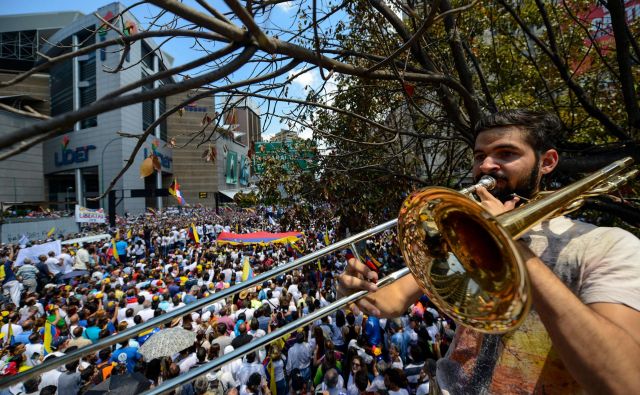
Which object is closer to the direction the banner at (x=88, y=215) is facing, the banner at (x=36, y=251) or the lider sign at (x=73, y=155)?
the banner

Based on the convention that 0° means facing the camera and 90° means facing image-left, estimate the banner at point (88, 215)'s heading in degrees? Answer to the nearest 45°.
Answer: approximately 0°

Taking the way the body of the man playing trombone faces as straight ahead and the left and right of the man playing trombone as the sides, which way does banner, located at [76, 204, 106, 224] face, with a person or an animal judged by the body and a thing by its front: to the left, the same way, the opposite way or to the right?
to the left

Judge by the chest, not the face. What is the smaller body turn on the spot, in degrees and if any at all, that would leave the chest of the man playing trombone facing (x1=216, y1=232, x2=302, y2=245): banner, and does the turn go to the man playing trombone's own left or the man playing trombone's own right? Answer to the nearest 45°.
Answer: approximately 90° to the man playing trombone's own right

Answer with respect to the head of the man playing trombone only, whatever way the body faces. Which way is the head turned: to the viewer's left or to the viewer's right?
to the viewer's left

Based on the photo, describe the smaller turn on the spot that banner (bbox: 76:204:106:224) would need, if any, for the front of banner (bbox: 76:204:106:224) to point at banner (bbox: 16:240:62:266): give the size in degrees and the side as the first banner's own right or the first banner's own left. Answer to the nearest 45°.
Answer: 0° — it already faces it

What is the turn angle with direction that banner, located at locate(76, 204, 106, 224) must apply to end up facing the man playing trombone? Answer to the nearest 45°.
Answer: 0° — it already faces them

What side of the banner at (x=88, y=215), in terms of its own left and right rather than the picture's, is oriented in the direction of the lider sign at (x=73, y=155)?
back

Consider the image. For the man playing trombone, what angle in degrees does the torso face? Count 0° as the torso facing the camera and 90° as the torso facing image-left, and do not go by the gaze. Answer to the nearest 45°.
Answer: approximately 45°

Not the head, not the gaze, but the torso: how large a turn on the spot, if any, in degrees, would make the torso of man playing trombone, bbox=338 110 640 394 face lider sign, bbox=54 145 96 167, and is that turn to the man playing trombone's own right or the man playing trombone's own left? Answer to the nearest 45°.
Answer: approximately 90° to the man playing trombone's own right
